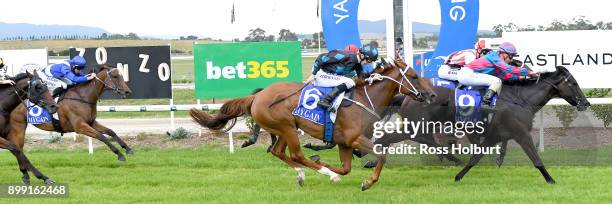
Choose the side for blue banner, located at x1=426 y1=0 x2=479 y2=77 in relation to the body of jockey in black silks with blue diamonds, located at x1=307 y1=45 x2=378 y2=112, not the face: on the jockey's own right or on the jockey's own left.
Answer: on the jockey's own left

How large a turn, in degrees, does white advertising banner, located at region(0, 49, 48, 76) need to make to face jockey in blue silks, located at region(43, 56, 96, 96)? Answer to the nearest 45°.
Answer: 0° — it already faces them

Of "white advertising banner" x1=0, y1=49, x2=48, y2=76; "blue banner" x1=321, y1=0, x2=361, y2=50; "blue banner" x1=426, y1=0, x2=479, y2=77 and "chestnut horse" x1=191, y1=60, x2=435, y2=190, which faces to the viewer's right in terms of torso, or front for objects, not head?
the chestnut horse

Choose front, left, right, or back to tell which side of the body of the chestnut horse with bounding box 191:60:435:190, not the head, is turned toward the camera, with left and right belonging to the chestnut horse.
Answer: right

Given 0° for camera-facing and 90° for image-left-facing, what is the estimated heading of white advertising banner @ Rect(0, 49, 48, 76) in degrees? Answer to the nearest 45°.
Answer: approximately 0°

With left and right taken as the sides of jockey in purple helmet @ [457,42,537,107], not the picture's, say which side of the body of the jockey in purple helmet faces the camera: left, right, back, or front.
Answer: right

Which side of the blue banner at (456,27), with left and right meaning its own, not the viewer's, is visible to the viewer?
front

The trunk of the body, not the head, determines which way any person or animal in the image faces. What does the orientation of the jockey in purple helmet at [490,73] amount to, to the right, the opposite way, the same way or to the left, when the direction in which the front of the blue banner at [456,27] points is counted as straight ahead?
to the left

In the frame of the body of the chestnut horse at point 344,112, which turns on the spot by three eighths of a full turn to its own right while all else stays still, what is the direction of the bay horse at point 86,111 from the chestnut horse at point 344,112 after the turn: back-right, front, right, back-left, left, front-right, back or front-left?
right

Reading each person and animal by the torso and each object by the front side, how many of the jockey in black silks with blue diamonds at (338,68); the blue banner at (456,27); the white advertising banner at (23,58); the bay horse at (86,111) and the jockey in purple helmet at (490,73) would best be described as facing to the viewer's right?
3

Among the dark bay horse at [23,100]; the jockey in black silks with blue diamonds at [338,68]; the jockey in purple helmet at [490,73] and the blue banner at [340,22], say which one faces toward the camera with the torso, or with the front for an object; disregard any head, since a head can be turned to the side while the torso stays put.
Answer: the blue banner

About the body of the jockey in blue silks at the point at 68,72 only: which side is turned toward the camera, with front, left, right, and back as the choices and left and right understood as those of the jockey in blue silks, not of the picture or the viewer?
right

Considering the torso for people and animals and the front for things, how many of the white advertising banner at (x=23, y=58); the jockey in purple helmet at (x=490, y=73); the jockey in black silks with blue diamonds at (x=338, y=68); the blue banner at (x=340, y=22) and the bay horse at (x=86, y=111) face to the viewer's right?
3
